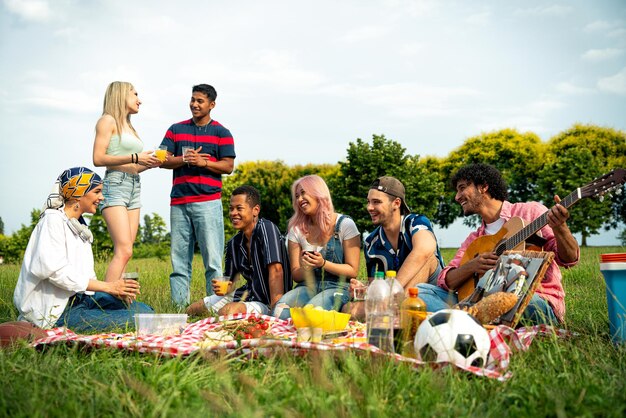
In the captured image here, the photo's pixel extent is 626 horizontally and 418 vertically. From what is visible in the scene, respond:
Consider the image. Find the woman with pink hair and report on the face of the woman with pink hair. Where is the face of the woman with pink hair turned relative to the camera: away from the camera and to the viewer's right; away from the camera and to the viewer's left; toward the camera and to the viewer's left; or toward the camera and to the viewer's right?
toward the camera and to the viewer's left

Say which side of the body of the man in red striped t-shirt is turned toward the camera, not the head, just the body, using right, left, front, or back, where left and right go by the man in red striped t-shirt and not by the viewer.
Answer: front

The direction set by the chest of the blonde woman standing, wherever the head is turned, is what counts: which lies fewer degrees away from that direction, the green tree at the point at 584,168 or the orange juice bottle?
the orange juice bottle

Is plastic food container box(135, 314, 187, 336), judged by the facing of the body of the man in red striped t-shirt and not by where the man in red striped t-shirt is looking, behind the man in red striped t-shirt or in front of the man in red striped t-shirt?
in front

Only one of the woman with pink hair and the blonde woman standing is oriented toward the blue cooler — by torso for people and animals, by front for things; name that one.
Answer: the blonde woman standing

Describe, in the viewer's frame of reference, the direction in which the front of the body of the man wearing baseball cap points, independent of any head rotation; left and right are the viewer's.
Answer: facing the viewer and to the left of the viewer

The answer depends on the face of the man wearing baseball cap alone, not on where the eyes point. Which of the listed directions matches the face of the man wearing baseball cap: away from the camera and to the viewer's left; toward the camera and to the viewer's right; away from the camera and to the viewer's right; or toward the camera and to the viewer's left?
toward the camera and to the viewer's left

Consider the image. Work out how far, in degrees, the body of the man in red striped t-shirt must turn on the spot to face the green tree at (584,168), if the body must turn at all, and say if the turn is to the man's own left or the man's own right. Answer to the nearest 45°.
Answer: approximately 135° to the man's own left

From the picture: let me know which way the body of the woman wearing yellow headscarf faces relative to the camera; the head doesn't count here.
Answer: to the viewer's right

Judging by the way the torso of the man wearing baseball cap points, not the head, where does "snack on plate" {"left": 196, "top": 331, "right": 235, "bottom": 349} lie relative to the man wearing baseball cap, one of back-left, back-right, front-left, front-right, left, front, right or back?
front

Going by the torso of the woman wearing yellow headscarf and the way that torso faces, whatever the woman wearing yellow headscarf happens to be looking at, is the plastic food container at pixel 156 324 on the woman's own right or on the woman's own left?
on the woman's own right

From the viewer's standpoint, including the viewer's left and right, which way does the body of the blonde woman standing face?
facing the viewer and to the right of the viewer

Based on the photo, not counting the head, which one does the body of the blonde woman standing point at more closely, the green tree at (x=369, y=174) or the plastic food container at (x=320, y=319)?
the plastic food container
